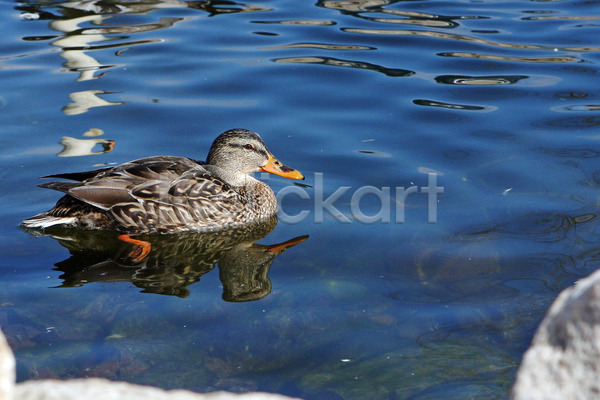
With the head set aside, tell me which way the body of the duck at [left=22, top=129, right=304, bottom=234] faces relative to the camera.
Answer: to the viewer's right

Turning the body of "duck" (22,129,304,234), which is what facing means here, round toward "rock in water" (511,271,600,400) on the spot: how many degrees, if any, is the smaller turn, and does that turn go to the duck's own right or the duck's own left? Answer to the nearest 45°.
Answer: approximately 90° to the duck's own right

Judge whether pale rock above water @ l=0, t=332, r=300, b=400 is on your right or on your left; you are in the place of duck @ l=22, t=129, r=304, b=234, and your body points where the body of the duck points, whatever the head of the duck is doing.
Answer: on your right
